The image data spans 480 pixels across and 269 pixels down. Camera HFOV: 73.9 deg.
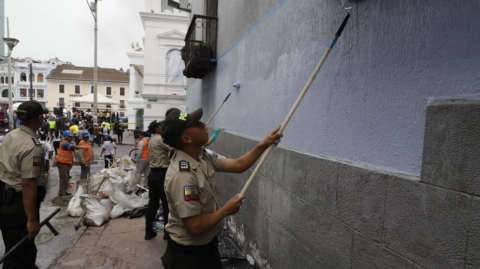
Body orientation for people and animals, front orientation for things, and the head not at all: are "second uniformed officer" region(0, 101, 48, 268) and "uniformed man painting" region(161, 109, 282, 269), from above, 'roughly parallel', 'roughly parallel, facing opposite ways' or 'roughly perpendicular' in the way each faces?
roughly perpendicular

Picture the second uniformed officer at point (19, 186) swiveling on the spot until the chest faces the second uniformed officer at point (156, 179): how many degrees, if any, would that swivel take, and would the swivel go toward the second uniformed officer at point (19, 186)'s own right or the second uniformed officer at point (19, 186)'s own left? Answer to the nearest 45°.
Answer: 0° — they already face them

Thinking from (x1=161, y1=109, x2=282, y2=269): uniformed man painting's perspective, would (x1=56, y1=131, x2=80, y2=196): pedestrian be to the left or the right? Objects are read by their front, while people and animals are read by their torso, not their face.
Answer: on its left

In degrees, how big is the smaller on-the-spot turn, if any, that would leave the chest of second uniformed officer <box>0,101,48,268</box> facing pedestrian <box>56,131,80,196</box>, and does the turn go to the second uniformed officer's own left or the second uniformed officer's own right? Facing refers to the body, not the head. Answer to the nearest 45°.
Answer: approximately 45° to the second uniformed officer's own left

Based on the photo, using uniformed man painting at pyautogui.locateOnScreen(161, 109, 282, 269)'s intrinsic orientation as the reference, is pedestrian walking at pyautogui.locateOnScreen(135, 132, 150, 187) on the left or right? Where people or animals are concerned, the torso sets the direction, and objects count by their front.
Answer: on its left

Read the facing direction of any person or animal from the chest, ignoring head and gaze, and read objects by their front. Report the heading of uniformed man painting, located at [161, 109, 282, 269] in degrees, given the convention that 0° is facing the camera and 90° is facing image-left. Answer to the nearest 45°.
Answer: approximately 270°

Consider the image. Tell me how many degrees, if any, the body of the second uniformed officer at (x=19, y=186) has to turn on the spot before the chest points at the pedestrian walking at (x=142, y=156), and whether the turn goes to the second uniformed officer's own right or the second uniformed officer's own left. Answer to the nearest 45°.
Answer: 0° — they already face them

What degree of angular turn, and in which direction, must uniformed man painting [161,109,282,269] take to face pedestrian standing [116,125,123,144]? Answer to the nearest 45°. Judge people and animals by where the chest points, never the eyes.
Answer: approximately 90° to its left

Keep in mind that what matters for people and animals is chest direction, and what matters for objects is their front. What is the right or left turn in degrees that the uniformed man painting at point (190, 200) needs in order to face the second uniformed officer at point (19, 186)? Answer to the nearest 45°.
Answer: approximately 135° to its left
